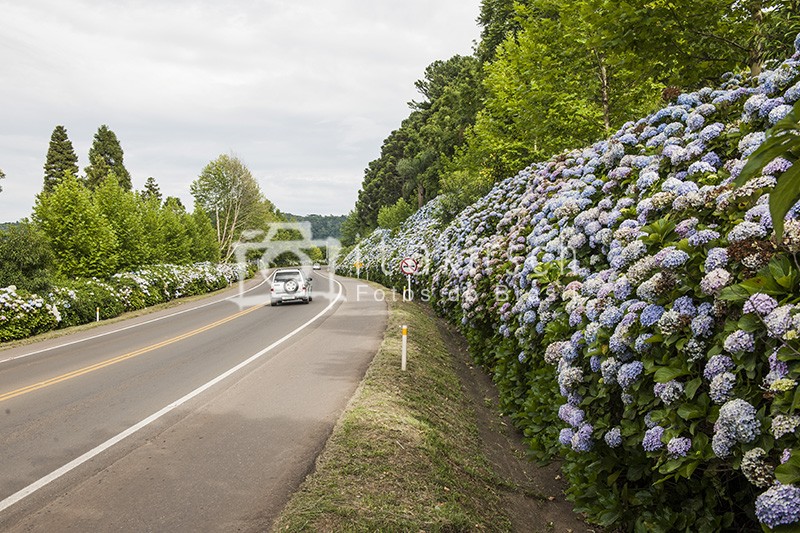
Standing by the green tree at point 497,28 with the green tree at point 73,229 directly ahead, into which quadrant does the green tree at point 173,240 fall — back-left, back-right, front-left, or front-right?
front-right

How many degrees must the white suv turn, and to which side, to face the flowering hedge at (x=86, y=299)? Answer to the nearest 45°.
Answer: approximately 90° to its left

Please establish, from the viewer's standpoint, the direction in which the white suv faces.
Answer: facing away from the viewer

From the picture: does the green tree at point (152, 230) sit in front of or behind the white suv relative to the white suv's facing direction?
in front

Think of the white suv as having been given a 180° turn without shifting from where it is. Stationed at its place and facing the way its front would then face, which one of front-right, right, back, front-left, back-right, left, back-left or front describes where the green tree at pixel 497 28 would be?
back-left

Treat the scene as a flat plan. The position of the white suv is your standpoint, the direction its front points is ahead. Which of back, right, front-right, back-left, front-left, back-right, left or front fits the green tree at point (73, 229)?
left

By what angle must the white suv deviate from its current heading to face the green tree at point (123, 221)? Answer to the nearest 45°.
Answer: approximately 45° to its left

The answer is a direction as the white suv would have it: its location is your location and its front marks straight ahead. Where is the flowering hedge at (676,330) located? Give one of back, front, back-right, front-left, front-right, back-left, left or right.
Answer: back

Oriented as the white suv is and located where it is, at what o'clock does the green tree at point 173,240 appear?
The green tree is roughly at 11 o'clock from the white suv.

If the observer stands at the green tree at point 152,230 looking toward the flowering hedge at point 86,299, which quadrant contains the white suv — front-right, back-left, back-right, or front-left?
front-left
